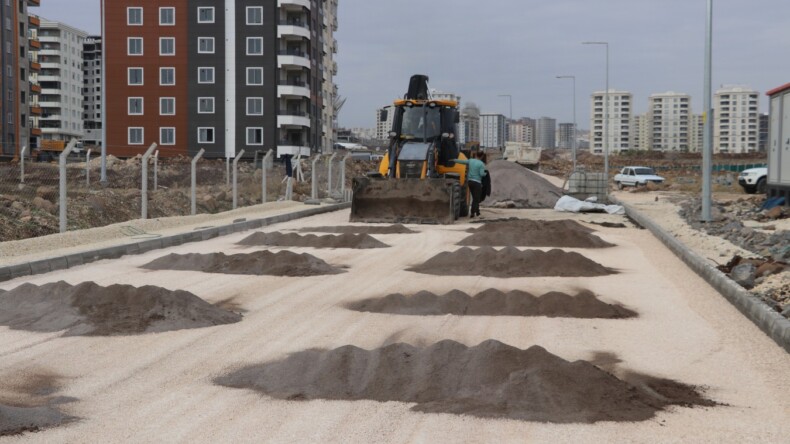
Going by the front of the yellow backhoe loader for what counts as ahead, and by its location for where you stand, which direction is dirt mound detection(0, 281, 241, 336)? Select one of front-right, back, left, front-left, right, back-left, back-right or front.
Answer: front

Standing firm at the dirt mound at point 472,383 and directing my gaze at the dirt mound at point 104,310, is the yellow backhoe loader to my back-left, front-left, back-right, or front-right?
front-right

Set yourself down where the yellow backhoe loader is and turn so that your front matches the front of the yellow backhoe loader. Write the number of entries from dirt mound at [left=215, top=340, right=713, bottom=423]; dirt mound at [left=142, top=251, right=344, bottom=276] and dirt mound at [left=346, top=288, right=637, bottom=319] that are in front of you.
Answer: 3

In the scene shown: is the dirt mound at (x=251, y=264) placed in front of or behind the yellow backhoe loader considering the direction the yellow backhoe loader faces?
in front

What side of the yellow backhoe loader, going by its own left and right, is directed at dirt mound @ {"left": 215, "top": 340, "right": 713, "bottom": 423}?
front

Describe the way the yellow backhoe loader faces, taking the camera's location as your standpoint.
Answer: facing the viewer

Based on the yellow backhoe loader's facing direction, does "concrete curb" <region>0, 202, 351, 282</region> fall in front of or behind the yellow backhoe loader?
in front

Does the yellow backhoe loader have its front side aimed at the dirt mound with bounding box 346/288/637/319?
yes

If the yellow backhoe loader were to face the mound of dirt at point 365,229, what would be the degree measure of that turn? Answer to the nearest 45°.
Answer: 0° — it already faces it

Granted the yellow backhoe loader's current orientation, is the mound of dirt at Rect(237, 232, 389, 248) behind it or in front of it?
in front

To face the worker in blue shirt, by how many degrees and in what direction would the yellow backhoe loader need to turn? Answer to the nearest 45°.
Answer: approximately 135° to its left

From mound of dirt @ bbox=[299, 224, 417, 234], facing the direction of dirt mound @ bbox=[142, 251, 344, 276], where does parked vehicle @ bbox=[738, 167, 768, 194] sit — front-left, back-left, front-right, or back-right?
back-left

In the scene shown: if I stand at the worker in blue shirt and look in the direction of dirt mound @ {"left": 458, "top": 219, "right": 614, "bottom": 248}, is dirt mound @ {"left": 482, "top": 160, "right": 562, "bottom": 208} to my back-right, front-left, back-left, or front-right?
back-left

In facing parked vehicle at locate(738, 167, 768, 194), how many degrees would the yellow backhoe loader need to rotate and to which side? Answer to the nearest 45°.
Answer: approximately 135° to its left
